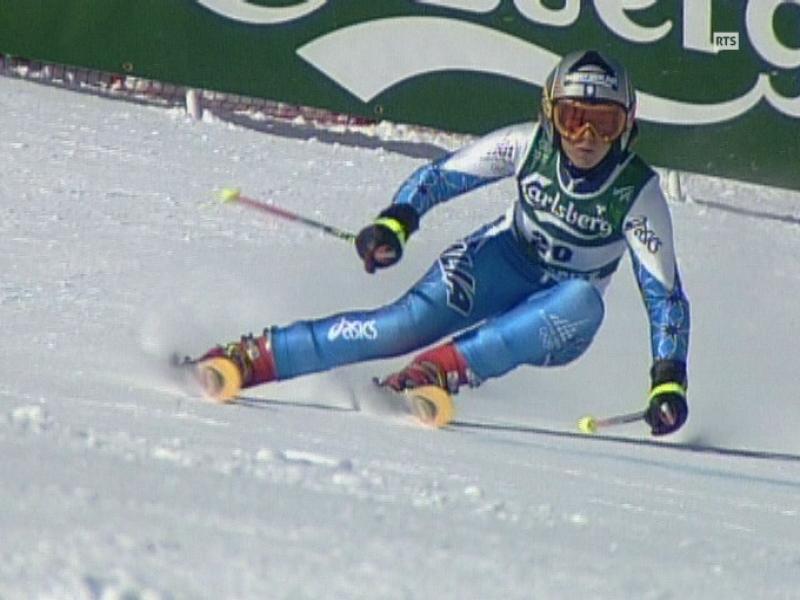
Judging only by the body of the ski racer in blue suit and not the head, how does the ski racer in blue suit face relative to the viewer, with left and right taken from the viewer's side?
facing the viewer

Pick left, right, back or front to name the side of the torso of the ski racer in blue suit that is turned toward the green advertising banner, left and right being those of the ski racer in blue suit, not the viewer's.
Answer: back
